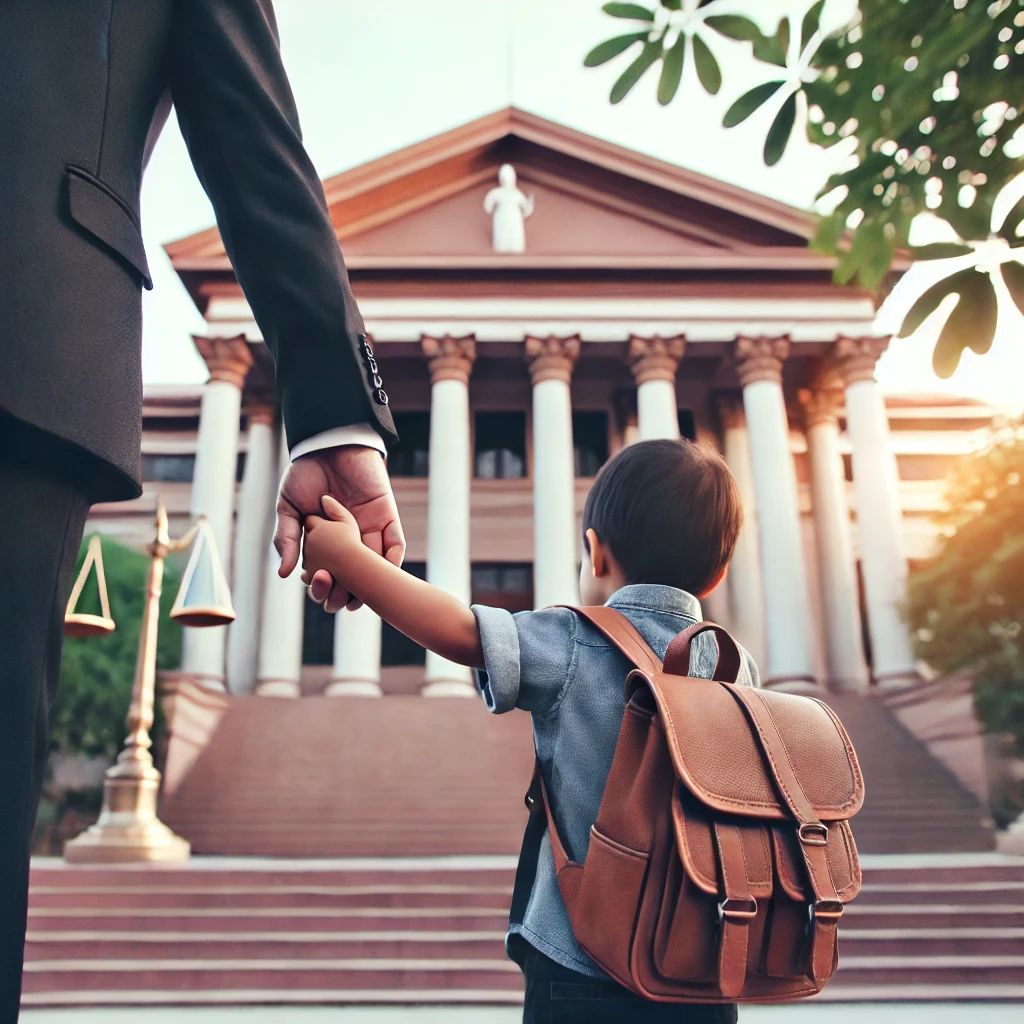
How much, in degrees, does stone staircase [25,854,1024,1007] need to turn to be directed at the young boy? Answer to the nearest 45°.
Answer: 0° — it already faces them

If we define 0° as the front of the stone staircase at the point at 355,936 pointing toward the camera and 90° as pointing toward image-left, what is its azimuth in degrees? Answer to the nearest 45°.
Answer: approximately 0°

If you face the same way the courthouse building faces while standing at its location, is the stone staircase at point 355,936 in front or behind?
in front

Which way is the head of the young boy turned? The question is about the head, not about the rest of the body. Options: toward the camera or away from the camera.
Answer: away from the camera

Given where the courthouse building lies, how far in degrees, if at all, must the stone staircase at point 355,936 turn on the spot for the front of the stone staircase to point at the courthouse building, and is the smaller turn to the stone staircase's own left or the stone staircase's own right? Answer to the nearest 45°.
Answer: approximately 180°

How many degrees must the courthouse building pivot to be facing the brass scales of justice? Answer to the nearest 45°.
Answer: approximately 45° to its right

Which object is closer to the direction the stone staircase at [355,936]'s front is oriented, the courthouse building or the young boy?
the young boy

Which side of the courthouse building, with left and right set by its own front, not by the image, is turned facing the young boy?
front

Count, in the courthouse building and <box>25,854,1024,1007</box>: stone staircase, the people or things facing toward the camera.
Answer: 2
